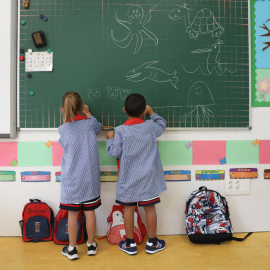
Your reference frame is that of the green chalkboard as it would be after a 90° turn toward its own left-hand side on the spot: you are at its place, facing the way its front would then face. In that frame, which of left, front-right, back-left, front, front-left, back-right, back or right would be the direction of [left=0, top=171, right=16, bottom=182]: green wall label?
back

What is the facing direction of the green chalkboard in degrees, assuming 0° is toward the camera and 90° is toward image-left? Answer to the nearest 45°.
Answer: approximately 0°

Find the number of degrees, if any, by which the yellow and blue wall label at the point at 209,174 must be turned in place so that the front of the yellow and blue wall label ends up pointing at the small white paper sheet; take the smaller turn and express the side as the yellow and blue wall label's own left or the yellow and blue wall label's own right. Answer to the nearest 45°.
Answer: approximately 90° to the yellow and blue wall label's own right

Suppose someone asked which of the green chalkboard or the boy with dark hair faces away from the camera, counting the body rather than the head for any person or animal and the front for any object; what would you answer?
the boy with dark hair

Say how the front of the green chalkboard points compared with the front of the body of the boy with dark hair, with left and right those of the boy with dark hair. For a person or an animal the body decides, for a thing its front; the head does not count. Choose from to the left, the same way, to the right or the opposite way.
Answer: the opposite way

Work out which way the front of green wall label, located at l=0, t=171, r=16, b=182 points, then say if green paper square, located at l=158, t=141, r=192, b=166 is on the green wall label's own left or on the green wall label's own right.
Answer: on the green wall label's own left

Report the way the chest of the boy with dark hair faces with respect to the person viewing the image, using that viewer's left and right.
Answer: facing away from the viewer

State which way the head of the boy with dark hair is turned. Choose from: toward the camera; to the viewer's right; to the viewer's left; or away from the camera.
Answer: away from the camera

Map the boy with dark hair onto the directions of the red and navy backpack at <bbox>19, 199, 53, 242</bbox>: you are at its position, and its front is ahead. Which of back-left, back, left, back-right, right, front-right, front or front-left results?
front-left

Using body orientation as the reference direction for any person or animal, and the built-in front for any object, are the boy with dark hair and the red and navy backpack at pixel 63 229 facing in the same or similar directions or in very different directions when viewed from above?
very different directions

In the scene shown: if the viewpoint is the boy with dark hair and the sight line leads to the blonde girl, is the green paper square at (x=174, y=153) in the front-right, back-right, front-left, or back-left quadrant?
back-right
